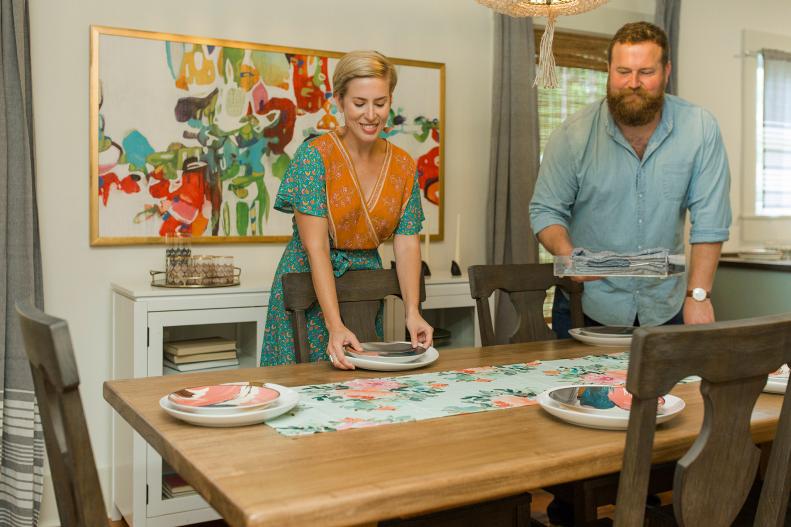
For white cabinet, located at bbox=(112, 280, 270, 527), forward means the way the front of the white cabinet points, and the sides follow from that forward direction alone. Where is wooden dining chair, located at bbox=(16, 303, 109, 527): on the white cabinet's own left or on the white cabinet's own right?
on the white cabinet's own right

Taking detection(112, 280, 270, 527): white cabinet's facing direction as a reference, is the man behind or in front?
in front

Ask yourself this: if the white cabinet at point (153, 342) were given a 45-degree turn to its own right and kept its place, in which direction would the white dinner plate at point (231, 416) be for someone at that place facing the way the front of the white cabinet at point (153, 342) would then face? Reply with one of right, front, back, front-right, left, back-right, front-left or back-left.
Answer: front

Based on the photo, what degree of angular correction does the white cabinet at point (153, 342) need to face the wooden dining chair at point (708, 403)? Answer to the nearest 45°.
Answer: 0° — it already faces it

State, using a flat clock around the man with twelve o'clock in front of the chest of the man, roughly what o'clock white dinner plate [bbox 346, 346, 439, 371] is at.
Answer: The white dinner plate is roughly at 1 o'clock from the man.

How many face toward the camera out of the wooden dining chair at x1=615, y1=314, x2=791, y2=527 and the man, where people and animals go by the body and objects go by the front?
1

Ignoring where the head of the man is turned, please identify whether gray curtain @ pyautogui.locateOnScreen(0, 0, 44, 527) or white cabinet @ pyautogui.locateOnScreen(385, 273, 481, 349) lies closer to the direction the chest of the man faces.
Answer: the gray curtain

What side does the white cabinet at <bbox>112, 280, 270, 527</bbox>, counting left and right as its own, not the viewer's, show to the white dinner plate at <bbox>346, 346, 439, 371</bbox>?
front

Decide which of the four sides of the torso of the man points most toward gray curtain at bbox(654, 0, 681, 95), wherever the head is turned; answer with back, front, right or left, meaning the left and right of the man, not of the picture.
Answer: back

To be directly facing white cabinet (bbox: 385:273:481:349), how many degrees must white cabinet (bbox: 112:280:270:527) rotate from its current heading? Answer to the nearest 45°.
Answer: approximately 45° to its left

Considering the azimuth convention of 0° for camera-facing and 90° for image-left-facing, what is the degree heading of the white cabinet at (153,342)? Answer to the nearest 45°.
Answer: approximately 315°

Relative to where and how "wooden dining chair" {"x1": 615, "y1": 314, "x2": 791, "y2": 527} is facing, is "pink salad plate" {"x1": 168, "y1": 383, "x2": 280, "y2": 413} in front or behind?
in front

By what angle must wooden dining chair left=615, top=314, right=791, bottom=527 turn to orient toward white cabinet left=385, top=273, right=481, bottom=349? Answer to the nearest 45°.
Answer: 0° — it already faces it
